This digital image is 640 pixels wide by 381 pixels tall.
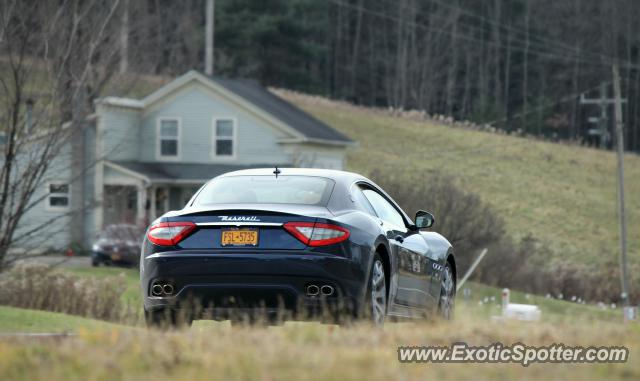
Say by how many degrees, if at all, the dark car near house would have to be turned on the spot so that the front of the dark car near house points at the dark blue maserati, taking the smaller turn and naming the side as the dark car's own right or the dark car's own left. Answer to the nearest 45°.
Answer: approximately 45° to the dark car's own left

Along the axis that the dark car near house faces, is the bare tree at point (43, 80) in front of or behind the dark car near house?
in front

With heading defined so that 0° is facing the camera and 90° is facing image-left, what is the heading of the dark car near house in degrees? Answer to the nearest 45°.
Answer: approximately 45°
